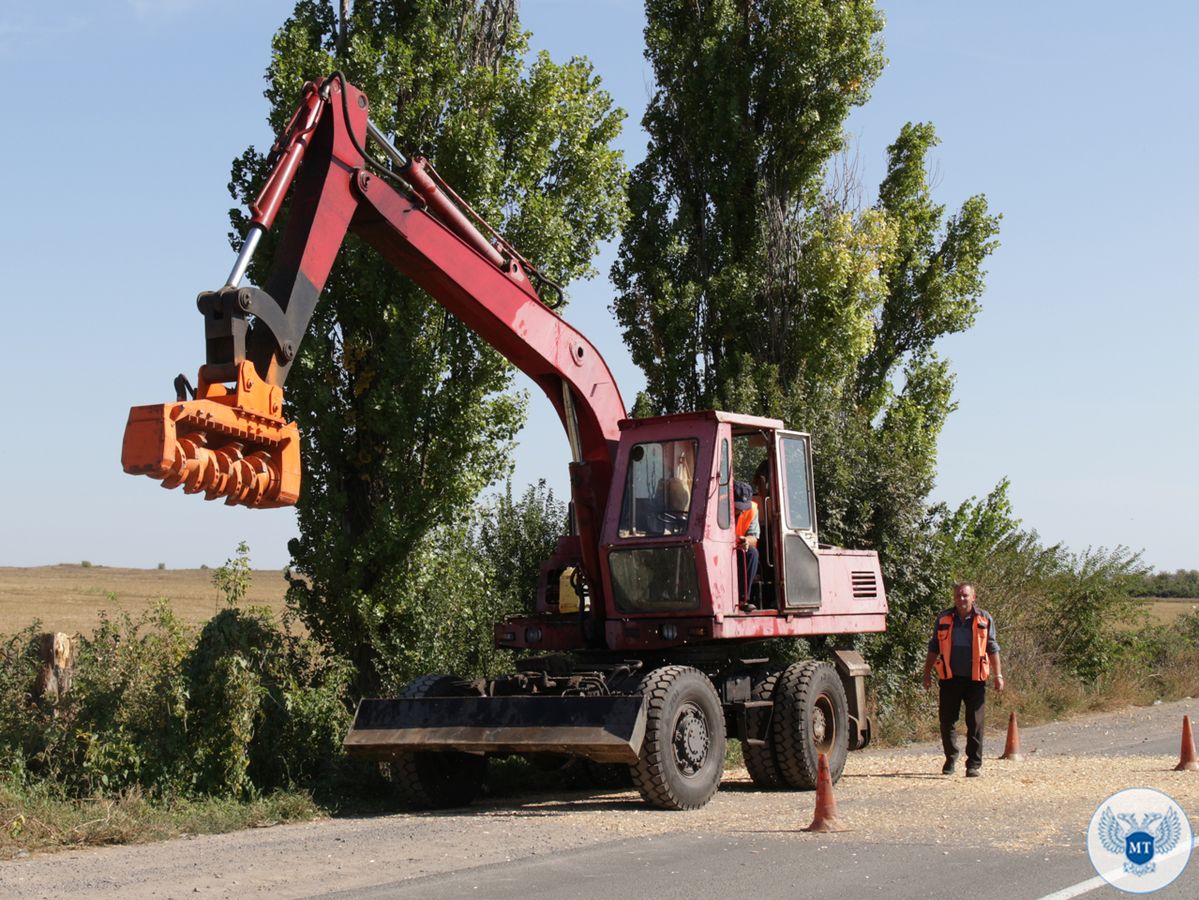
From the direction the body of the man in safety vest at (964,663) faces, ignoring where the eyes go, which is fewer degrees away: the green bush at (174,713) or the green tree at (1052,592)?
the green bush

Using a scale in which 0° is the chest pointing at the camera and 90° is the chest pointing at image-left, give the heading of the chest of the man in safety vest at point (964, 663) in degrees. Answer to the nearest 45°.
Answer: approximately 0°

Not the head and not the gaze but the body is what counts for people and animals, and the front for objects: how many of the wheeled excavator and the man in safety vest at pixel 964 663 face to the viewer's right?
0

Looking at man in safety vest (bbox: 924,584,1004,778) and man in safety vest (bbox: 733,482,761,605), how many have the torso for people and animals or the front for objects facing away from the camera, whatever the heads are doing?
0

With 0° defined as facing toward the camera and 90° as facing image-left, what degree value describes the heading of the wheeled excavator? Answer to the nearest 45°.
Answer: approximately 45°

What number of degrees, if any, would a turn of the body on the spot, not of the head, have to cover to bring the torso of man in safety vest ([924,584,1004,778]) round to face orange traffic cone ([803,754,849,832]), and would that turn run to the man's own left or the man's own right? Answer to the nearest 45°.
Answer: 0° — they already face it

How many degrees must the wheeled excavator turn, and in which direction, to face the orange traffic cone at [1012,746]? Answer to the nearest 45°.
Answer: approximately 180°

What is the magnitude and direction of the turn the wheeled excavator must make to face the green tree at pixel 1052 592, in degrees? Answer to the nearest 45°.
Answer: approximately 180°
